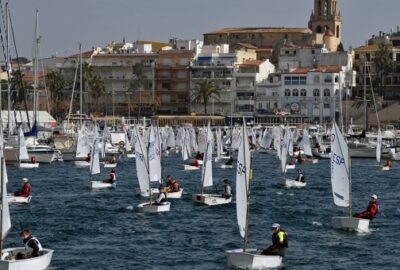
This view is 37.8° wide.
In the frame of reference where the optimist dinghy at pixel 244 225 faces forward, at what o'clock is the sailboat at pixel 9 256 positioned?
The sailboat is roughly at 1 o'clock from the optimist dinghy.

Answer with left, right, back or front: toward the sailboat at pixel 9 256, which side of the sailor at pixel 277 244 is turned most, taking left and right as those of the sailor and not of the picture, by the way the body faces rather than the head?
front

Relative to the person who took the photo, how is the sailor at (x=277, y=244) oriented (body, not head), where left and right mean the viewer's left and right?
facing to the left of the viewer

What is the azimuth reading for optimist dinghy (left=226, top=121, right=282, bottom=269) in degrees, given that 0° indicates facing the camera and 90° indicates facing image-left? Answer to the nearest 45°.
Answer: approximately 45°
